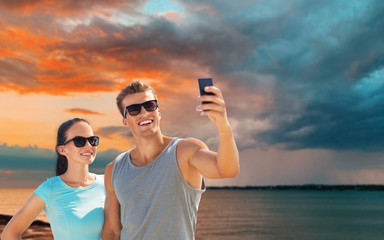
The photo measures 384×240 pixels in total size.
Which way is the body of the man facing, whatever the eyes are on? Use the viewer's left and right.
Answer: facing the viewer

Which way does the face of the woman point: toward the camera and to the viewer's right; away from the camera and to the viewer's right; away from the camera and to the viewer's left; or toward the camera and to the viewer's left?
toward the camera and to the viewer's right

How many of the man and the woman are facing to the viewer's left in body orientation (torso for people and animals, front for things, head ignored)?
0

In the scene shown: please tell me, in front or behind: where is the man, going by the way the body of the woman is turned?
in front

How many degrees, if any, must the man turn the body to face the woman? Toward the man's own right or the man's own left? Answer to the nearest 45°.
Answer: approximately 135° to the man's own right

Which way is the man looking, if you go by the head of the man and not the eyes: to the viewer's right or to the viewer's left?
to the viewer's right
